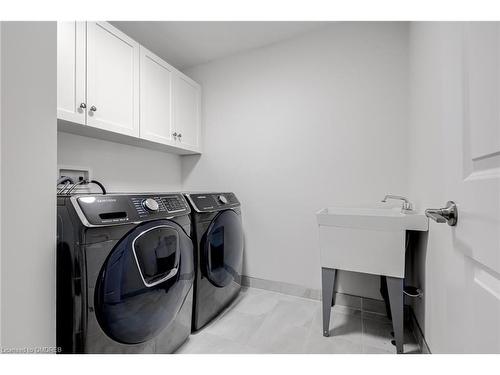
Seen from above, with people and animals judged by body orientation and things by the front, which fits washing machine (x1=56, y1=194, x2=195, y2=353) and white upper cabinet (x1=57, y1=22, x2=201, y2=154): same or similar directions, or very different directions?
same or similar directions

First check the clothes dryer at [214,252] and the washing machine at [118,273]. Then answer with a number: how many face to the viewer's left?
0

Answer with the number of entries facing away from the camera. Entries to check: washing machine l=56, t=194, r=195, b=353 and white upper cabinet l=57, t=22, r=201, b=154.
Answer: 0

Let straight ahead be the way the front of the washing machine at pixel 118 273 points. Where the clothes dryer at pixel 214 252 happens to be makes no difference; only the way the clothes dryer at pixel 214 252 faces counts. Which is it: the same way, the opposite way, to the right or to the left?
the same way

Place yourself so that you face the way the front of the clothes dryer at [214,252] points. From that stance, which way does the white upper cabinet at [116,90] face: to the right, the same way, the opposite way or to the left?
the same way

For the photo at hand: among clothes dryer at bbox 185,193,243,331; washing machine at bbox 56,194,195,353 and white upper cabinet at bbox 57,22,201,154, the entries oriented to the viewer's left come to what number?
0

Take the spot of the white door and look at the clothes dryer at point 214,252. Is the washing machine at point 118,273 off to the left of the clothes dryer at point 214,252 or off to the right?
left

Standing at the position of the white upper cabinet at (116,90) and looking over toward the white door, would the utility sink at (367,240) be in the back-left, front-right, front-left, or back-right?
front-left

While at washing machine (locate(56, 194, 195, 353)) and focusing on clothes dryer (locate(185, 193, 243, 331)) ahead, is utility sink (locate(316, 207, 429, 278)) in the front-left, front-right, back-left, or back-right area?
front-right

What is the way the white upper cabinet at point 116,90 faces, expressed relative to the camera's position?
facing the viewer and to the right of the viewer

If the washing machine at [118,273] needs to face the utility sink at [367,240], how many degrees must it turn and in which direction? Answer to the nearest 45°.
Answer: approximately 45° to its left

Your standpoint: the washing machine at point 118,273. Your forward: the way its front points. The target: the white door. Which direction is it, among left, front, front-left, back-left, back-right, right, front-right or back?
front
